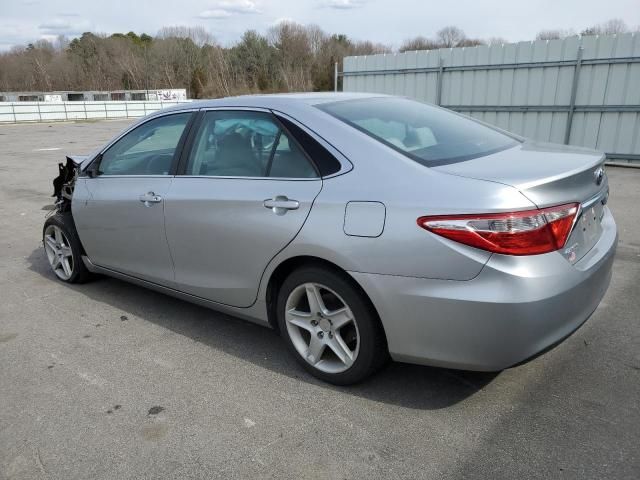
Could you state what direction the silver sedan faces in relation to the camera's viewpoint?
facing away from the viewer and to the left of the viewer

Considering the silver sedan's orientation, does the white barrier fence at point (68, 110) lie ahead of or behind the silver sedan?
ahead
